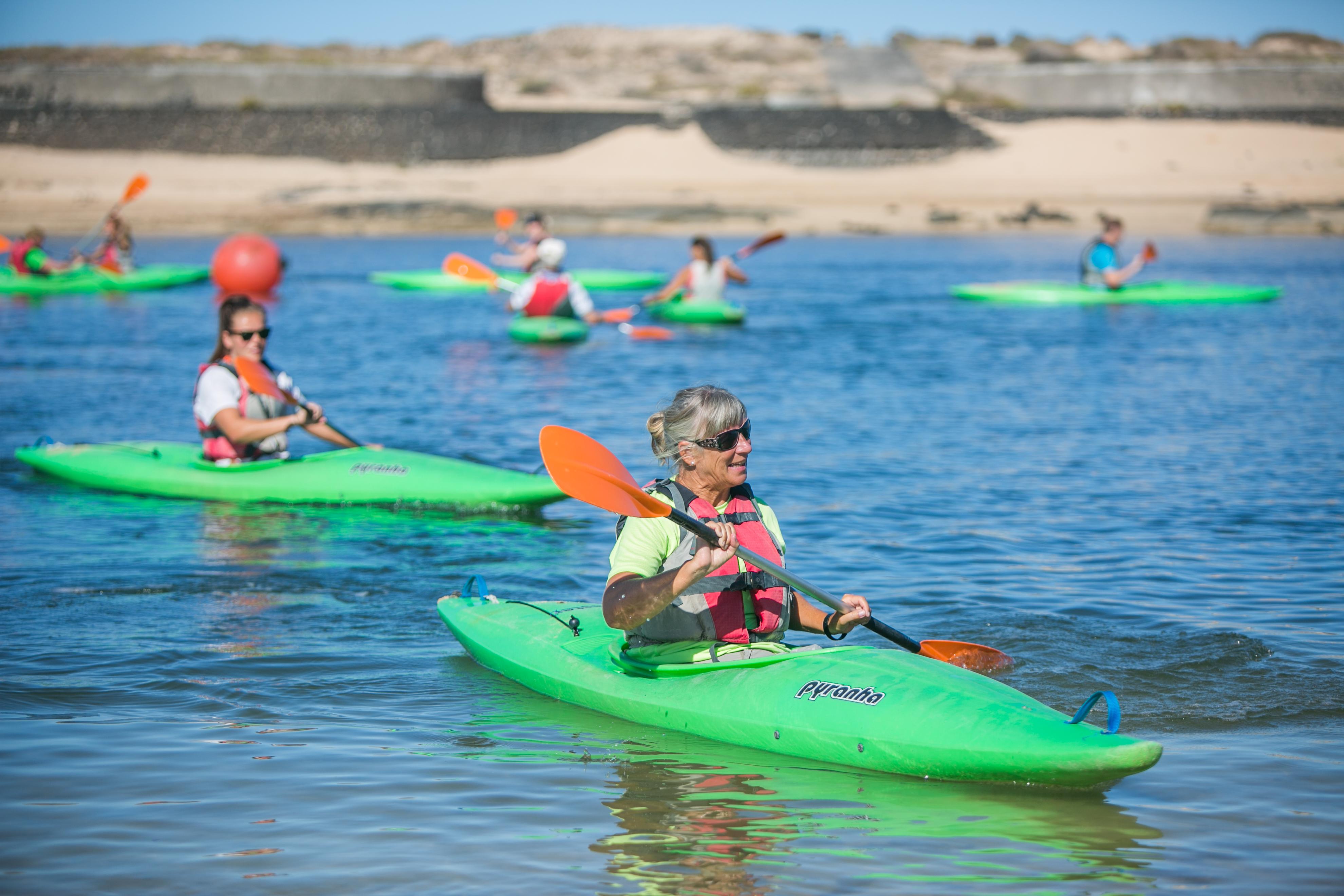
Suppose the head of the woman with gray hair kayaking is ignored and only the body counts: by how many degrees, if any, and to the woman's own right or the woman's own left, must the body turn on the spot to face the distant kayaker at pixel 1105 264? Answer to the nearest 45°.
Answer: approximately 135° to the woman's own left

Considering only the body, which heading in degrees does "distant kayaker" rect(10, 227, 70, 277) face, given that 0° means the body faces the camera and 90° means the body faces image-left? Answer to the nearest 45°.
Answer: approximately 270°

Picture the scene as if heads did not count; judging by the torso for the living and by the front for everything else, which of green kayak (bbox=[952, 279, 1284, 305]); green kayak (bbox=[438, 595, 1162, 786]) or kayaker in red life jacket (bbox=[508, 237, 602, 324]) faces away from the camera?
the kayaker in red life jacket

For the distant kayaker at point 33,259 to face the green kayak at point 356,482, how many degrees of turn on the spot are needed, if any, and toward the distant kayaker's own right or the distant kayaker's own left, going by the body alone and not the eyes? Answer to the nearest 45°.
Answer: approximately 90° to the distant kayaker's own right

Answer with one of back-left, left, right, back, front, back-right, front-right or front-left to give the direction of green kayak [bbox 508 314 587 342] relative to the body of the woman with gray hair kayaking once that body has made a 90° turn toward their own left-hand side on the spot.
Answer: front-left

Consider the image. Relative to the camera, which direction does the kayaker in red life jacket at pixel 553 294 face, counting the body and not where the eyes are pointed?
away from the camera

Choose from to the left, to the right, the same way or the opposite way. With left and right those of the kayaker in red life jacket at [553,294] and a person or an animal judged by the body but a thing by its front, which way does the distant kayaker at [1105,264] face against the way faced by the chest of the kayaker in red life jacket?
to the right

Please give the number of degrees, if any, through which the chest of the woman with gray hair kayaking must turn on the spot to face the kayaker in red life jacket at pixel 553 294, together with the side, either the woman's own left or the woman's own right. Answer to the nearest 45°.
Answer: approximately 135° to the woman's own left

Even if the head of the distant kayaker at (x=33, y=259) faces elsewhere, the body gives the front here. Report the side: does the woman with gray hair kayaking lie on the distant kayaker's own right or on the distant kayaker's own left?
on the distant kayaker's own right

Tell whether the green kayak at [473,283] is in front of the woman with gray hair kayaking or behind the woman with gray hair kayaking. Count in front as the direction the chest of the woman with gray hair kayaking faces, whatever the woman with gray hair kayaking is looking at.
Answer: behind

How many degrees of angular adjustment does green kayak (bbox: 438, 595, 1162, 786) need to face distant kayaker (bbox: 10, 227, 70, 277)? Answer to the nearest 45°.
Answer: approximately 180°
